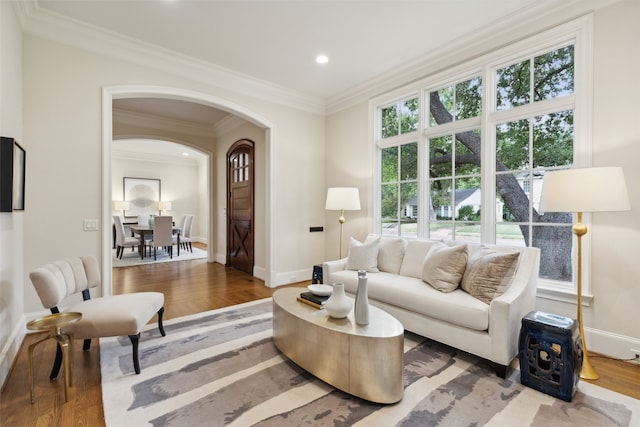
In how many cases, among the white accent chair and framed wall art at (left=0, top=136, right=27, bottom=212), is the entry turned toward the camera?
0

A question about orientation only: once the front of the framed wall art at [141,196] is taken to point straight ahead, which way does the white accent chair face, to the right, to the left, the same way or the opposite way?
to the left

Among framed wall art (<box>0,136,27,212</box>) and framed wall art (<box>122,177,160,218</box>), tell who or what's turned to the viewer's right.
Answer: framed wall art (<box>0,136,27,212</box>)

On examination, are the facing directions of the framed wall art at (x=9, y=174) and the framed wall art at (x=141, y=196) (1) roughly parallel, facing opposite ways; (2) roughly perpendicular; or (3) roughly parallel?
roughly perpendicular

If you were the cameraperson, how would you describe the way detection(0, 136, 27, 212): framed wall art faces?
facing to the right of the viewer

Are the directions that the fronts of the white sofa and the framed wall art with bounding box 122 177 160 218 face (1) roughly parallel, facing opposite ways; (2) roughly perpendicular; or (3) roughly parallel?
roughly perpendicular

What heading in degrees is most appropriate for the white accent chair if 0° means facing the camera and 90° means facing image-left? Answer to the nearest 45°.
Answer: approximately 270°

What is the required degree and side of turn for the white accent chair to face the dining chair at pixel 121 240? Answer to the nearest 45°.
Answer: approximately 90° to its left

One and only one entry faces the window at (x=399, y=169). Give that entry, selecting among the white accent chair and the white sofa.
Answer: the white accent chair

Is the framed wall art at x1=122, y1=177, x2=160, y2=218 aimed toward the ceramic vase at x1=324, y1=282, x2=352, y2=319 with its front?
yes
